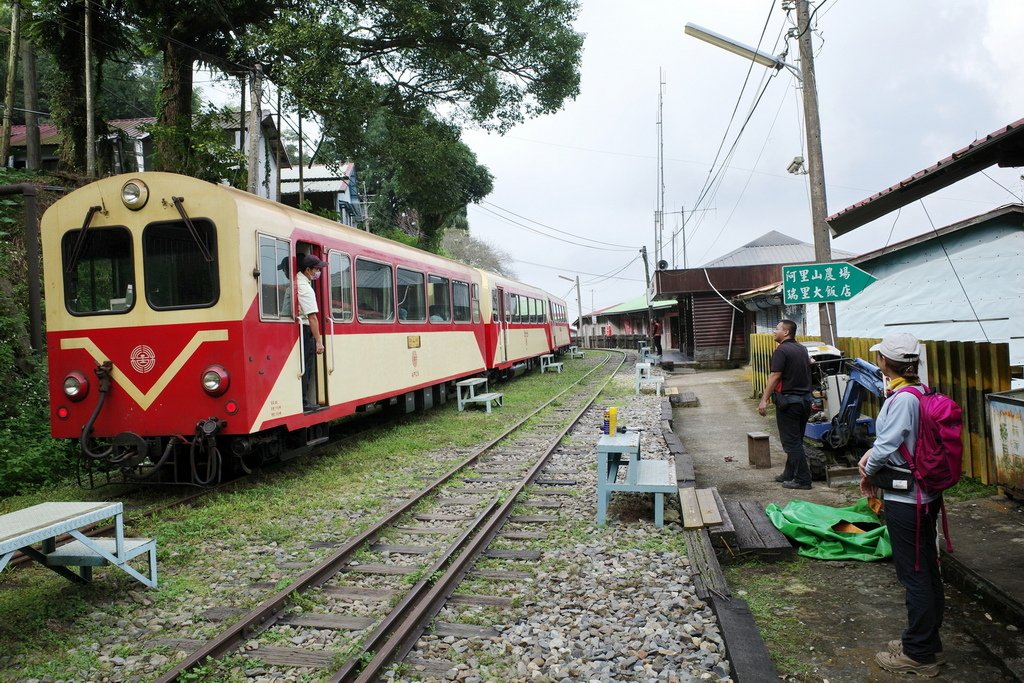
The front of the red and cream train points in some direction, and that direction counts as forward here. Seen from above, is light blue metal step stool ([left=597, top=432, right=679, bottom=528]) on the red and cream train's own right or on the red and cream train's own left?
on the red and cream train's own left

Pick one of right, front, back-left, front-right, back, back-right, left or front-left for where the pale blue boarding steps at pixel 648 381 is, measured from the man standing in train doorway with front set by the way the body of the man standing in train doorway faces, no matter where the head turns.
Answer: front-left

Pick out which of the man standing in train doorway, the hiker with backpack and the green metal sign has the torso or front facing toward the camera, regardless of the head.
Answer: the green metal sign

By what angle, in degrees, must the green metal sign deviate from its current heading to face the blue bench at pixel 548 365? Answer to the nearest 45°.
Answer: approximately 135° to its right

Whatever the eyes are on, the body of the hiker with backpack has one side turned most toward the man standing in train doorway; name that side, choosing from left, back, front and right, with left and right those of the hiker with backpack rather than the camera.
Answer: front

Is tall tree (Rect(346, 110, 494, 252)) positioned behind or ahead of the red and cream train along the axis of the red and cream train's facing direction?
behind

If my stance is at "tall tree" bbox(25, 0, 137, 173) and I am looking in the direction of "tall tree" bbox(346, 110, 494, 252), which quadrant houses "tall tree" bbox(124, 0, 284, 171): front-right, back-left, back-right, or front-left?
front-right

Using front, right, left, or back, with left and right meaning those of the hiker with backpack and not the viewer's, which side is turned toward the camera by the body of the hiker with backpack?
left

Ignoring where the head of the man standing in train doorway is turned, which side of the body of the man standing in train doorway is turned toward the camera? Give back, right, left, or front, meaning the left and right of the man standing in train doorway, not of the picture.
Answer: right

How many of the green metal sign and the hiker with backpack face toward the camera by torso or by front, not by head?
1

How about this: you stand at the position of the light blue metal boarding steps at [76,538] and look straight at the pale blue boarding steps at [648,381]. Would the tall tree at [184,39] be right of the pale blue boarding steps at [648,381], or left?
left

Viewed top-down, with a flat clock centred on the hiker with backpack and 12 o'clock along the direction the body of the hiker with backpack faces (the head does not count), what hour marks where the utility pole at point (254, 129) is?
The utility pole is roughly at 1 o'clock from the hiker with backpack.

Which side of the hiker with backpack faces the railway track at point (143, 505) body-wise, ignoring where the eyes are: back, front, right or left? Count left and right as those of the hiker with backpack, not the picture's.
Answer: front

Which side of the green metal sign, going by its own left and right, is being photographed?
front

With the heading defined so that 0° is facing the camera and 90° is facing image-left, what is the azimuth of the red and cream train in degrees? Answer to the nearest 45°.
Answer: approximately 45°
